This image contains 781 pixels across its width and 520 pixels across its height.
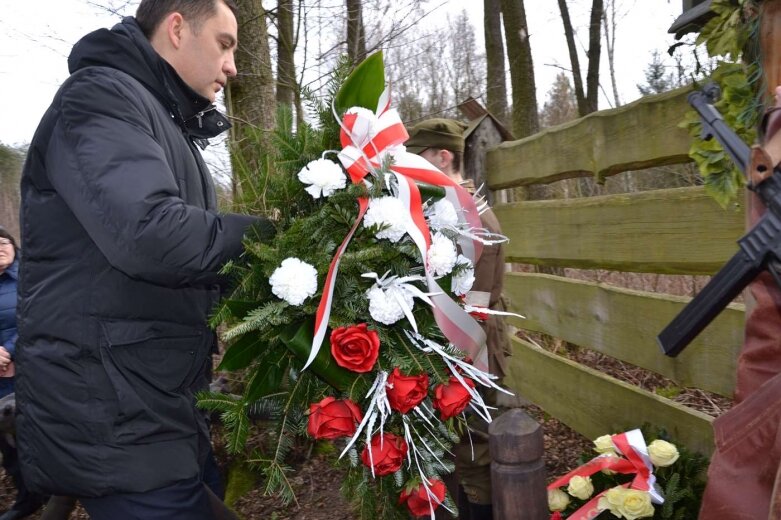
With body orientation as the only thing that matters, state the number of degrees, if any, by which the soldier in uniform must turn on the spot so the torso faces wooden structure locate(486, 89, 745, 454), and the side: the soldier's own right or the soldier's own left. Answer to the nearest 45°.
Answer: approximately 180°

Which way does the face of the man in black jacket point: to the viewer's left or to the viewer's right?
to the viewer's right

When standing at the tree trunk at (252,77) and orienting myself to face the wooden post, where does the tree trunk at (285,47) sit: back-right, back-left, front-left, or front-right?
back-left

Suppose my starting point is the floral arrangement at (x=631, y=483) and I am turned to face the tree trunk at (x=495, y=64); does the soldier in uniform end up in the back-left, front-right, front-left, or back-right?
front-left

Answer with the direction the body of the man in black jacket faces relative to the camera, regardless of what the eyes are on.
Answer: to the viewer's right

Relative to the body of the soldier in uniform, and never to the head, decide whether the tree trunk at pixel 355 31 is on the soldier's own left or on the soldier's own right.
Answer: on the soldier's own right

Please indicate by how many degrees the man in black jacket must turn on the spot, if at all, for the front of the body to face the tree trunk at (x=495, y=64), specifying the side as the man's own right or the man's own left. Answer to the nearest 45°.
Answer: approximately 45° to the man's own left

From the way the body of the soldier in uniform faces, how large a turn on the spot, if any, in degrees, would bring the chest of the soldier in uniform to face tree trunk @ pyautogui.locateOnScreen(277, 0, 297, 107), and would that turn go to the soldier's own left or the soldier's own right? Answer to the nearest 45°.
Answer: approximately 45° to the soldier's own right

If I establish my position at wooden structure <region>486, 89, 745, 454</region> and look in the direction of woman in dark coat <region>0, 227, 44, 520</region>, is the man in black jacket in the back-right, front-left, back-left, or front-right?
front-left

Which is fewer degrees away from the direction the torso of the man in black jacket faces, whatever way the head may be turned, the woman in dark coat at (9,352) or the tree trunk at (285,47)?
the tree trunk

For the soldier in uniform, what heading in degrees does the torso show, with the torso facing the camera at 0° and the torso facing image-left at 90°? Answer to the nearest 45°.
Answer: approximately 90°

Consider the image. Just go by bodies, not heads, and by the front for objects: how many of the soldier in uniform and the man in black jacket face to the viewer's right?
1

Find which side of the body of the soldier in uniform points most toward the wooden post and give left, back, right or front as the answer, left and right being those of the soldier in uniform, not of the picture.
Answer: left

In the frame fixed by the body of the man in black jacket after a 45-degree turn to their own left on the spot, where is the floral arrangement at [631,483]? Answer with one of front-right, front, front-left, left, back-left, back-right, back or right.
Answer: front-right
